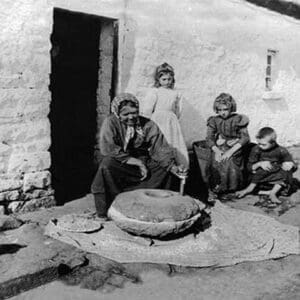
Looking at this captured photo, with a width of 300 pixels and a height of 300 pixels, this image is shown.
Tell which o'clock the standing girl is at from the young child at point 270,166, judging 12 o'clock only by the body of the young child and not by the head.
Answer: The standing girl is roughly at 3 o'clock from the young child.

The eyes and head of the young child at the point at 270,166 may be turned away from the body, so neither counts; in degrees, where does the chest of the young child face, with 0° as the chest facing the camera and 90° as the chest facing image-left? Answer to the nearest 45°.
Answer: approximately 45°

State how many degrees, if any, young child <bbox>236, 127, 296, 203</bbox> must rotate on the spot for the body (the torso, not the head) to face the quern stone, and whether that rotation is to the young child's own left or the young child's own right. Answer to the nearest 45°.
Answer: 0° — they already face it

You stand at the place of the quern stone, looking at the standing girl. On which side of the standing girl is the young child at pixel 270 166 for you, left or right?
right
